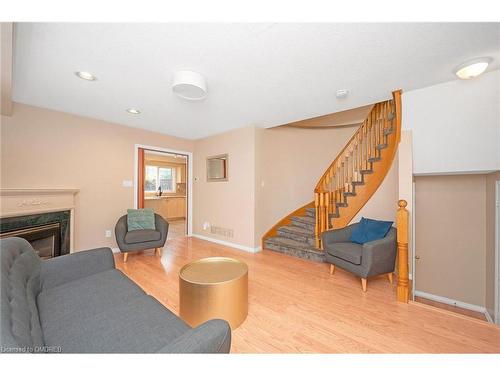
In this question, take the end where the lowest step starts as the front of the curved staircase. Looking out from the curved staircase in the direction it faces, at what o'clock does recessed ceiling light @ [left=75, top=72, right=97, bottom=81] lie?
The recessed ceiling light is roughly at 12 o'clock from the curved staircase.

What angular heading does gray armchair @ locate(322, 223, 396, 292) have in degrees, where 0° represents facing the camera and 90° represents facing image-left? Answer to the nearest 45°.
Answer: approximately 45°

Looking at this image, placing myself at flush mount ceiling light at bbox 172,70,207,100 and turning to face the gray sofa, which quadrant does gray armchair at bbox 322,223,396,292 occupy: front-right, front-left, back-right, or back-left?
back-left

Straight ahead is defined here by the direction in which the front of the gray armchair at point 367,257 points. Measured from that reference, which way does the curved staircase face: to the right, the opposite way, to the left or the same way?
the same way

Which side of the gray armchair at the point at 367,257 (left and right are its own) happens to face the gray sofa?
front

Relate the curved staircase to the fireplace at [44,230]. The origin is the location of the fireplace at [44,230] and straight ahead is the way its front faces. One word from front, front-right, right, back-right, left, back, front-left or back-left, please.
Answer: front

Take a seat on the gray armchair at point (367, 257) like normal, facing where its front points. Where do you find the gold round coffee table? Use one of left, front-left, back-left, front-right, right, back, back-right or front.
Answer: front

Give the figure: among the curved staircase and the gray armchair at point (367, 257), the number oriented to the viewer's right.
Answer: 0

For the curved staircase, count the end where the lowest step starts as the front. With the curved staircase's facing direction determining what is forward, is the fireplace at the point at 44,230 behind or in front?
in front

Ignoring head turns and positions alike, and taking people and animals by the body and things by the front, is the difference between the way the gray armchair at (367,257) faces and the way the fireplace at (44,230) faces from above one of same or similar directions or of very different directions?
very different directions

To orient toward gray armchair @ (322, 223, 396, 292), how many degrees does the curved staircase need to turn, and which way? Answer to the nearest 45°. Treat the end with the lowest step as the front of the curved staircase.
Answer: approximately 45° to its left

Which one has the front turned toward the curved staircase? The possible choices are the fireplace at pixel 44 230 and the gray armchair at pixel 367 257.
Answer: the fireplace

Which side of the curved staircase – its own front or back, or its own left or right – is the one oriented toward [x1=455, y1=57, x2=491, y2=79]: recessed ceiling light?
left

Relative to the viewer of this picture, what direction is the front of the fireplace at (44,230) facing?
facing the viewer and to the right of the viewer
